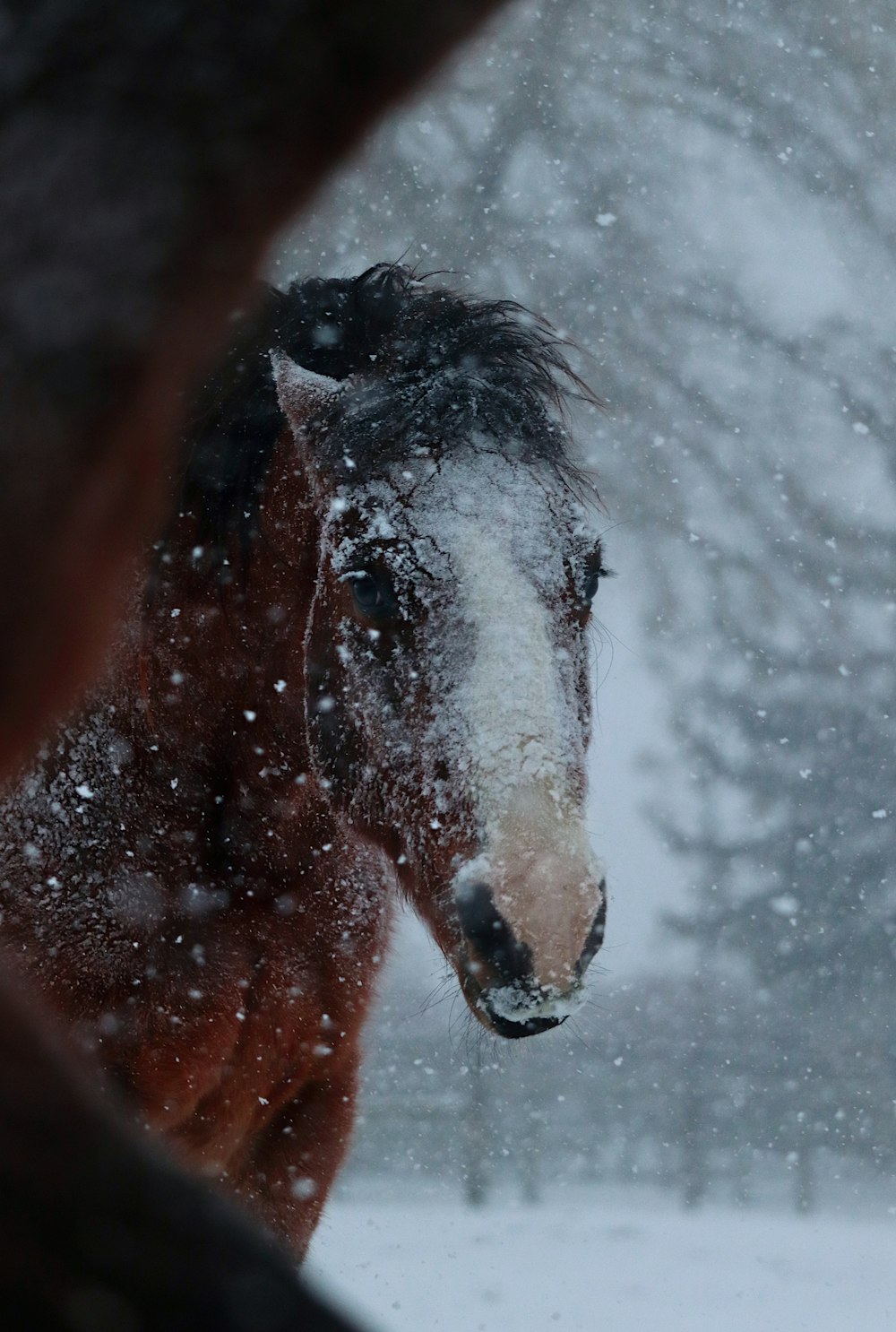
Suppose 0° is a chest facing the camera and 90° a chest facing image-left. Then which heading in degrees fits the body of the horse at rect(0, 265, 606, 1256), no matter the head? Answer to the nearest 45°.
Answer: approximately 315°
